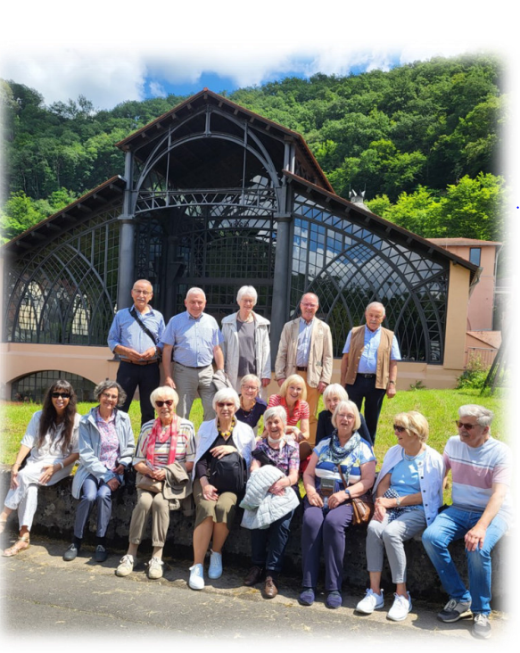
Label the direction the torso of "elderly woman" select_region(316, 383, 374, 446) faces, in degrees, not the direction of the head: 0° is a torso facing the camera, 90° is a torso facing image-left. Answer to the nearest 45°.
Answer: approximately 0°

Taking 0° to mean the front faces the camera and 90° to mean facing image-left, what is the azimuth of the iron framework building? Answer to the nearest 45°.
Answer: approximately 0°
